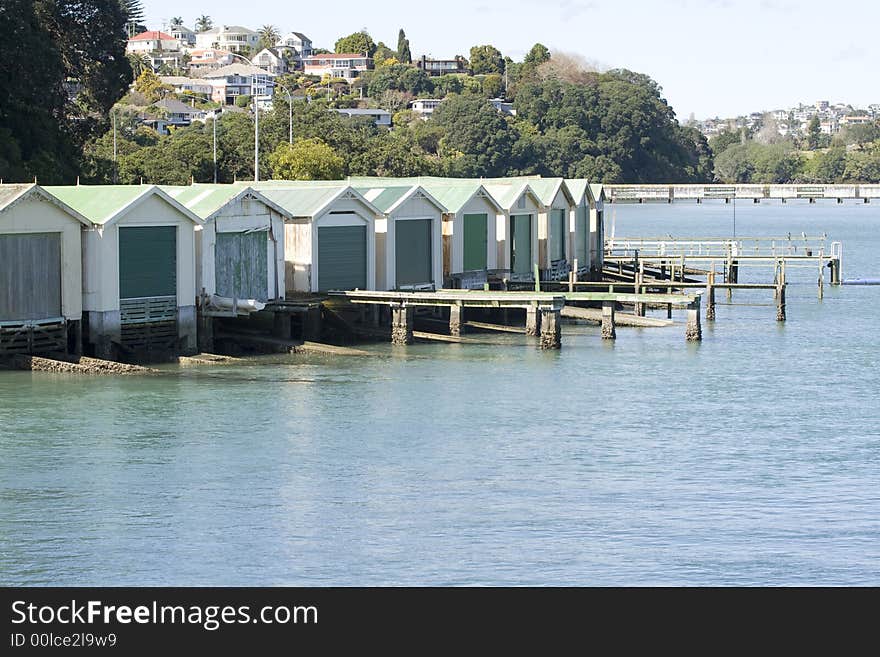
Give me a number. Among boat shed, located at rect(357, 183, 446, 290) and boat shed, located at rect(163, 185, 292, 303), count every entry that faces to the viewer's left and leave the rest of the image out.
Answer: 0

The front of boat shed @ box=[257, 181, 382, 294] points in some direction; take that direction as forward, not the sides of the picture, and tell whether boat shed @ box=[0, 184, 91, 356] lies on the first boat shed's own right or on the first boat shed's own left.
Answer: on the first boat shed's own right

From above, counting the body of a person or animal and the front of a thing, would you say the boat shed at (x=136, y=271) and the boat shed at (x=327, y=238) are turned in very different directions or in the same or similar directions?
same or similar directions

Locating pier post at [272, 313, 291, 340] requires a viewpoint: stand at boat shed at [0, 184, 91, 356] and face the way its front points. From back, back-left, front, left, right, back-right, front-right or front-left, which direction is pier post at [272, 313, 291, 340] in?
left

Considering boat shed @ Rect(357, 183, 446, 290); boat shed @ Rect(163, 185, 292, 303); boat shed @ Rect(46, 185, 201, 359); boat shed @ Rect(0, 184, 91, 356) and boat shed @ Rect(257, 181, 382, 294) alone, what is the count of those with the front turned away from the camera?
0

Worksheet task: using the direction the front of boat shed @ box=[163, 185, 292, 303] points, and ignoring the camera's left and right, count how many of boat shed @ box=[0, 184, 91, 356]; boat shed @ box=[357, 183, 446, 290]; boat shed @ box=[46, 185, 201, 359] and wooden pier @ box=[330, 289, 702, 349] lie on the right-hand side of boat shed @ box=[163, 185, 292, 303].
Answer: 2

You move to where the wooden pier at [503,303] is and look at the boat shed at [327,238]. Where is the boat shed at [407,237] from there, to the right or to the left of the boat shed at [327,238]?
right

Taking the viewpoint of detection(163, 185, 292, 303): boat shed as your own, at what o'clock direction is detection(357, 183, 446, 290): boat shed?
detection(357, 183, 446, 290): boat shed is roughly at 9 o'clock from detection(163, 185, 292, 303): boat shed.

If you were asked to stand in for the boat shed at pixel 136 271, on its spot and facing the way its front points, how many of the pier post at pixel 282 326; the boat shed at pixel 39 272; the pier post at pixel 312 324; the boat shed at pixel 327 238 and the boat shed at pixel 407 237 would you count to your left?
4

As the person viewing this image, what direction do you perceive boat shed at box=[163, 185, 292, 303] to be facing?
facing the viewer and to the right of the viewer

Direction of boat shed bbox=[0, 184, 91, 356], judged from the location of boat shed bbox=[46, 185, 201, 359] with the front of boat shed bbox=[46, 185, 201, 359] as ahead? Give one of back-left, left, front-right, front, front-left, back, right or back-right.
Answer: right
